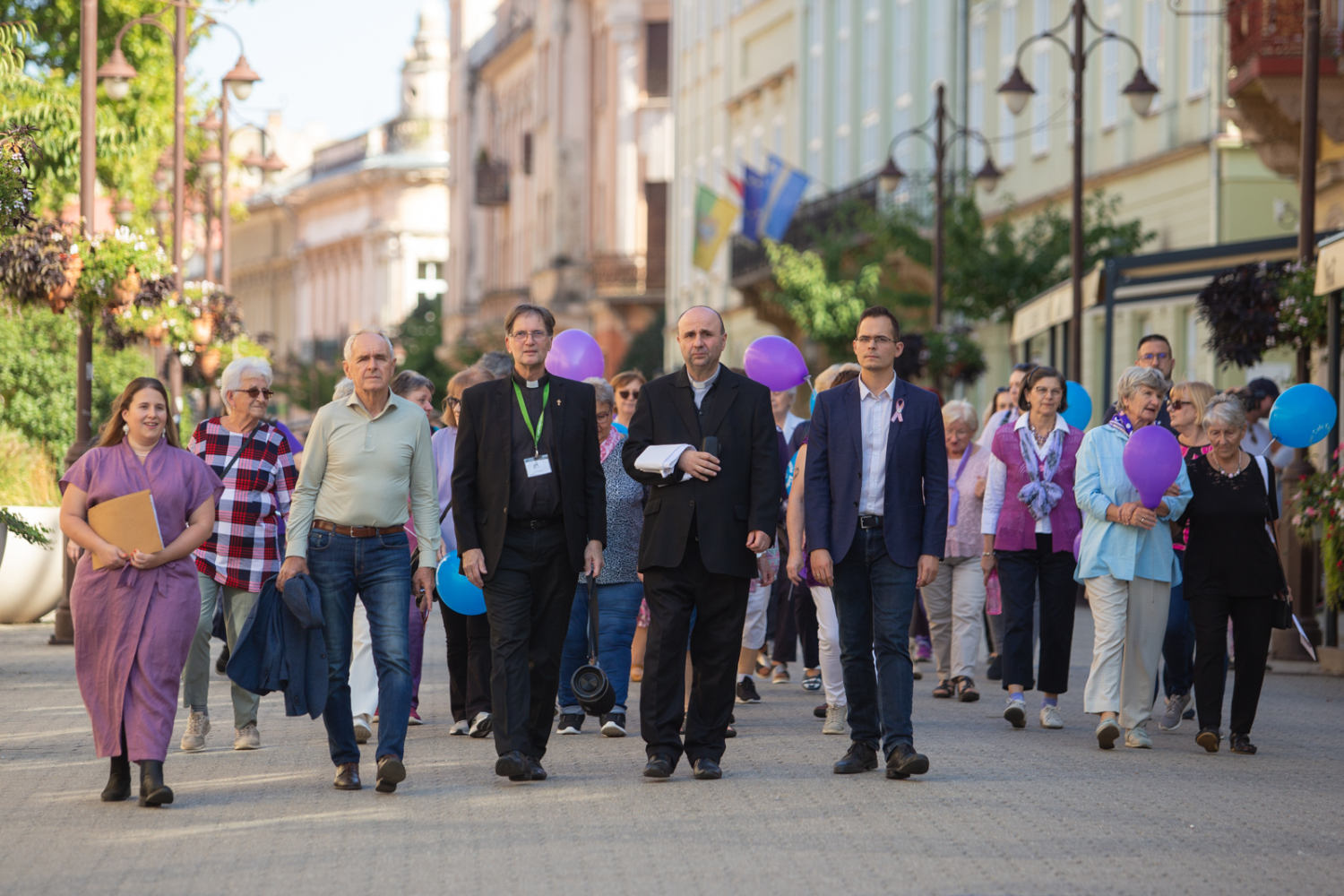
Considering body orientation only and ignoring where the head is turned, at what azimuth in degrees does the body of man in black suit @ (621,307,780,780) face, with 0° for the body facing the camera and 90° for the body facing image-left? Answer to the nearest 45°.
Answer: approximately 0°

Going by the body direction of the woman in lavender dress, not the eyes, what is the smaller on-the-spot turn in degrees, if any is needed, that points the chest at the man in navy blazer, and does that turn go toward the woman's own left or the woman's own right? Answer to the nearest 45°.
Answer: approximately 90° to the woman's own left

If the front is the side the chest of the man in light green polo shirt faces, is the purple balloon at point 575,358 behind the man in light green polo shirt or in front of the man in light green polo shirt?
behind

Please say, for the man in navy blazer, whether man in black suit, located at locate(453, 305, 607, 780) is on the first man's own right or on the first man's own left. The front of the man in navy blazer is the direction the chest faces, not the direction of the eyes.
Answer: on the first man's own right
